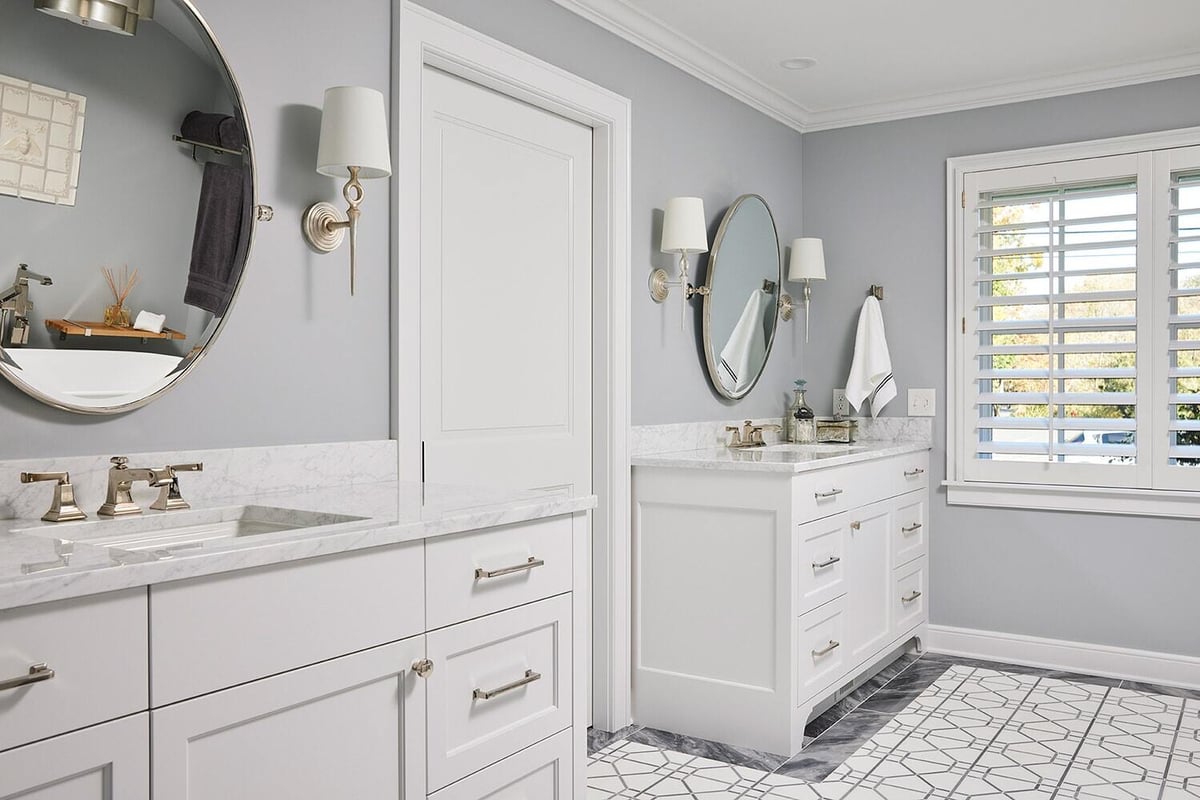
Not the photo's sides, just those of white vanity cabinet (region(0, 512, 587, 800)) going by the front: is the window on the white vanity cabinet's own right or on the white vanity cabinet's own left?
on the white vanity cabinet's own left

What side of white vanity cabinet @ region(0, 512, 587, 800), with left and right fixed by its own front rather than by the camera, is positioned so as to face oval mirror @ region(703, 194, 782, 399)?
left

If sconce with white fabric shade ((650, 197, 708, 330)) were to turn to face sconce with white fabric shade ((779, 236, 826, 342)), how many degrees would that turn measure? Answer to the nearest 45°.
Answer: approximately 90° to its left

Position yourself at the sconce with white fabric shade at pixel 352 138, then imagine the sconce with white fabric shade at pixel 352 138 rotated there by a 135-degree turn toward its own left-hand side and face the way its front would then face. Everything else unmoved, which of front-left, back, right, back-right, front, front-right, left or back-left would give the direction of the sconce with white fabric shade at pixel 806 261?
front-right

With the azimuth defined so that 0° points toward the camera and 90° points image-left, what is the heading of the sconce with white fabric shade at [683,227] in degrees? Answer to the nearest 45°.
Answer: approximately 315°

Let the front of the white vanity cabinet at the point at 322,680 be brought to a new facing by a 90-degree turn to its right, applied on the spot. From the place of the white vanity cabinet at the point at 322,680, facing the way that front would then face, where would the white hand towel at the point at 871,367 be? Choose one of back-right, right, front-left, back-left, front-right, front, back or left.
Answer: back

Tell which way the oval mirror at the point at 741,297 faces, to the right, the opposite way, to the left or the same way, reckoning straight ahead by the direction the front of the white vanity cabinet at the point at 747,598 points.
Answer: the same way

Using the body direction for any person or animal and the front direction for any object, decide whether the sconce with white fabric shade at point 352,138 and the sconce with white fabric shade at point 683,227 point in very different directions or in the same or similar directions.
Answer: same or similar directions

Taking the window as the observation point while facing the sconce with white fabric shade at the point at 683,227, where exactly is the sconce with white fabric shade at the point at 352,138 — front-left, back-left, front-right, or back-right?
front-left

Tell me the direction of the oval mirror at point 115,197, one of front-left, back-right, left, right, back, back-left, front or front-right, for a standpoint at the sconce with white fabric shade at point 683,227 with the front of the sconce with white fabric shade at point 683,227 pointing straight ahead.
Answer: right

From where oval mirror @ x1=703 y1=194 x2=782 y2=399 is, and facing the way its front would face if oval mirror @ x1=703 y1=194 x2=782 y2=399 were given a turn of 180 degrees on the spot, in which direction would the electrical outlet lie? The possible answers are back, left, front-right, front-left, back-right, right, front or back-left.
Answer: right

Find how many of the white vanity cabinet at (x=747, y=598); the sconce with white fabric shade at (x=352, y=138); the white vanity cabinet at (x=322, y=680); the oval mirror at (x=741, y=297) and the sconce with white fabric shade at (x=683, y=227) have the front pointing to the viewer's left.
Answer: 0

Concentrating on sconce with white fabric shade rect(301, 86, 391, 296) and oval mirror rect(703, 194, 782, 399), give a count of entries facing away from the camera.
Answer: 0

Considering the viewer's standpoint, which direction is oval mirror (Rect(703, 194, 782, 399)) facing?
facing the viewer and to the right of the viewer
